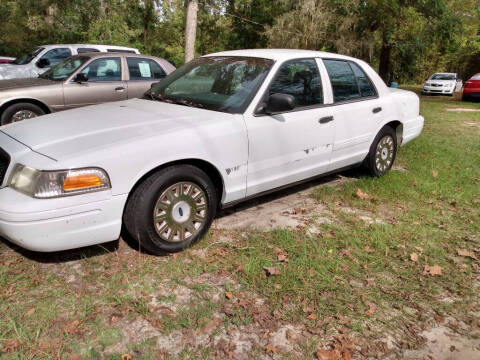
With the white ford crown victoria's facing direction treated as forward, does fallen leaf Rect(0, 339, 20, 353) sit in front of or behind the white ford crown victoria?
in front

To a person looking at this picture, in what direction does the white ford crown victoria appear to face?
facing the viewer and to the left of the viewer

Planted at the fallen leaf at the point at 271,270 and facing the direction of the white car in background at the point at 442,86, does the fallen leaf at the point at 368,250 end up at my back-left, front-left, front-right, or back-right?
front-right

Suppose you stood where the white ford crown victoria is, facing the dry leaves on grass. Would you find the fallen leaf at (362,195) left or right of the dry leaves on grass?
left

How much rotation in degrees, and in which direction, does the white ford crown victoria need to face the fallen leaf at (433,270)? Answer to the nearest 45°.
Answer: approximately 135° to its left

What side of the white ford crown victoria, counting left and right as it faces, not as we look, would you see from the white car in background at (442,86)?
back

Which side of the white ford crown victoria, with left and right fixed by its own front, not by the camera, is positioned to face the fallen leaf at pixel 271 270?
left

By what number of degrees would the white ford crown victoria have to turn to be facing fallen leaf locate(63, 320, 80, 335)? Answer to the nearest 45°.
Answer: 0° — it already faces it

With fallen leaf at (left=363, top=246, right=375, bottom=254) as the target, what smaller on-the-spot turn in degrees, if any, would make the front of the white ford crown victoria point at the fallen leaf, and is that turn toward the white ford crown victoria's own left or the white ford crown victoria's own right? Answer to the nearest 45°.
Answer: approximately 135° to the white ford crown victoria's own left

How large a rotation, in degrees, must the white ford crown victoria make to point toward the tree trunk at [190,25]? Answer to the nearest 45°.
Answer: approximately 135° to its right

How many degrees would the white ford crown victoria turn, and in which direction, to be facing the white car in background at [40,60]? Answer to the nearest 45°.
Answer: approximately 90° to its right

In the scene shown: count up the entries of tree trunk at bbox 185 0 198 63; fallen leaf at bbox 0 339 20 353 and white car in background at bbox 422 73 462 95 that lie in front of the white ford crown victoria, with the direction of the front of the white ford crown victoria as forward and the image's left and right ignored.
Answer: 1
